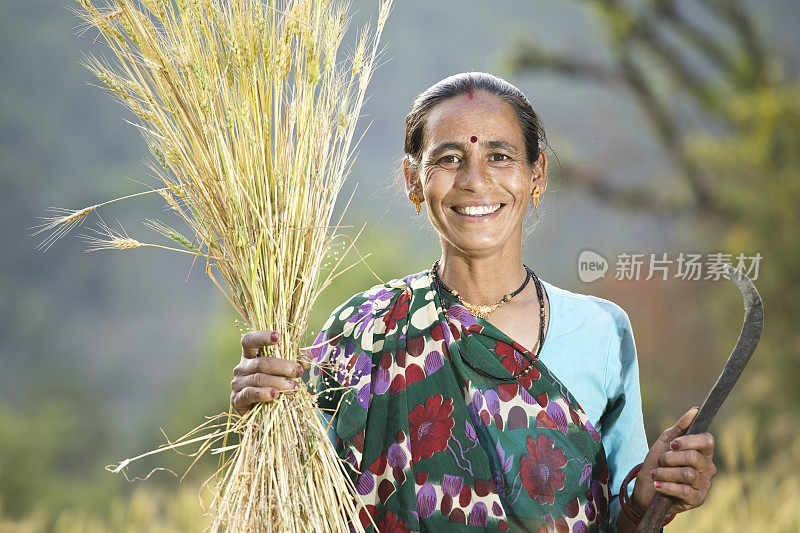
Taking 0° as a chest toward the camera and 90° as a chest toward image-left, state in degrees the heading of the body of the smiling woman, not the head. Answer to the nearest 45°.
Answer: approximately 0°

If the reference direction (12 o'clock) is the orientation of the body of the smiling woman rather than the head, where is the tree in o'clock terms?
The tree is roughly at 7 o'clock from the smiling woman.
